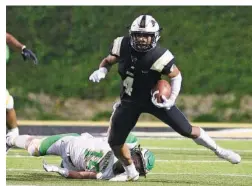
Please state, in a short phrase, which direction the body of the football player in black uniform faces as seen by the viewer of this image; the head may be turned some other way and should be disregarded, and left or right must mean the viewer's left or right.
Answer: facing the viewer and to the left of the viewer

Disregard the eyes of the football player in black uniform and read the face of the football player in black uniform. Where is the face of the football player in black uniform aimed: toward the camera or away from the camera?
toward the camera
